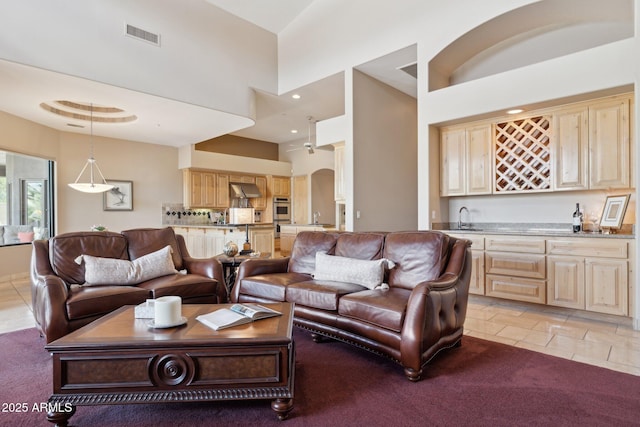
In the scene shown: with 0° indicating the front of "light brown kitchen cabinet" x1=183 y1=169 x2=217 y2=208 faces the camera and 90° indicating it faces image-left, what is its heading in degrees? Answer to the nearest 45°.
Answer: approximately 315°

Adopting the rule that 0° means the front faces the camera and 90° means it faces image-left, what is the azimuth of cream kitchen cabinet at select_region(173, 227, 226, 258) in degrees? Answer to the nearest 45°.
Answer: approximately 315°

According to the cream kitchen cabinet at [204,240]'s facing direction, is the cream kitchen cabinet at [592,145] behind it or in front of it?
in front

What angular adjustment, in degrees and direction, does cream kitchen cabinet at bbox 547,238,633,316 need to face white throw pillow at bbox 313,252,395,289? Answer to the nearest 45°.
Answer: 0° — it already faces it

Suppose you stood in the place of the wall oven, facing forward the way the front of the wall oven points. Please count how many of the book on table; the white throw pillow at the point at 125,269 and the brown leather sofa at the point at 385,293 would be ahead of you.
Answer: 3

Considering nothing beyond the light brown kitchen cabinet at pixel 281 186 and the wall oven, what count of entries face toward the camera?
2

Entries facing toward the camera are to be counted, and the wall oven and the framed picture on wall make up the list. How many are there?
2

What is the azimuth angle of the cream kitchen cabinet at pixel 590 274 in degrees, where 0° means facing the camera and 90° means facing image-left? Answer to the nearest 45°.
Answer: approximately 45°

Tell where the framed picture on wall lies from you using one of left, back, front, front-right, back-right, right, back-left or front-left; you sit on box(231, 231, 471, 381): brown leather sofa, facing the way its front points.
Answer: right

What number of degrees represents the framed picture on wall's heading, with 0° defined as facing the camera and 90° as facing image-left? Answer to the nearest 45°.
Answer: approximately 0°

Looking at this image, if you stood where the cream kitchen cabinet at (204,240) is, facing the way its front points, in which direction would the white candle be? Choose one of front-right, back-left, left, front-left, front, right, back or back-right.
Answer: front-right

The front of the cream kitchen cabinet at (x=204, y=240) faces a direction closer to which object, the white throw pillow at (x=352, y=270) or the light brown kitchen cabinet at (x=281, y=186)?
the white throw pillow

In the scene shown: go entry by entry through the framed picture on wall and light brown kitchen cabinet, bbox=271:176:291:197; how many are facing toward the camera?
2

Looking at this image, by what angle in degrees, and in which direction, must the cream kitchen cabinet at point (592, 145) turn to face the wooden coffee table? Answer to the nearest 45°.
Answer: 0° — it already faces it

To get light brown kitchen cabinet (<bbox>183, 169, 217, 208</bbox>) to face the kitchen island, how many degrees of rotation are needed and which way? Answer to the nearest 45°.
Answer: approximately 45° to its right
